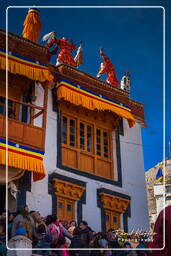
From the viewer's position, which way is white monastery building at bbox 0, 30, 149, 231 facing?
facing the viewer and to the right of the viewer

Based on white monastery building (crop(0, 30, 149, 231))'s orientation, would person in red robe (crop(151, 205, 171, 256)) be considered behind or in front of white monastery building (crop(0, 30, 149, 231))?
in front
